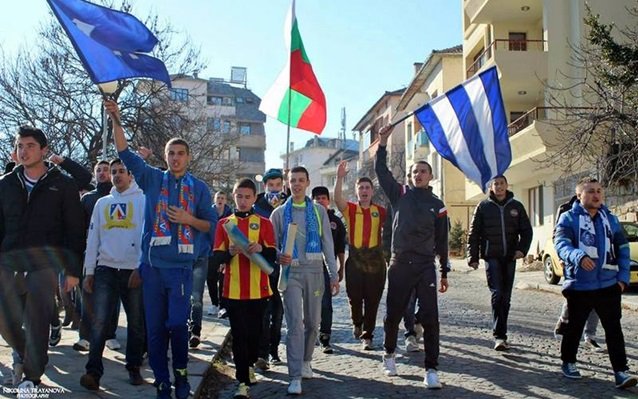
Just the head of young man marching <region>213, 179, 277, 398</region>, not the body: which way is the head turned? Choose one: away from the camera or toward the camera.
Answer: toward the camera

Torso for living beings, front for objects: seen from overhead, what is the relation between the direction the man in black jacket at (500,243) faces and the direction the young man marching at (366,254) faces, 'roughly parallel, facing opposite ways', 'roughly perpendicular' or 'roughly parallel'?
roughly parallel

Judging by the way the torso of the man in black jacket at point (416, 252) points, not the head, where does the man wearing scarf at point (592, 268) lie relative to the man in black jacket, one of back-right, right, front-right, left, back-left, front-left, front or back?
left

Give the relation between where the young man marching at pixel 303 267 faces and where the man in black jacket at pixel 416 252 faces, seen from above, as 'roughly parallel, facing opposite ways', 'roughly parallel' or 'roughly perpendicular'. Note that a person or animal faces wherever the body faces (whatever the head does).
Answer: roughly parallel

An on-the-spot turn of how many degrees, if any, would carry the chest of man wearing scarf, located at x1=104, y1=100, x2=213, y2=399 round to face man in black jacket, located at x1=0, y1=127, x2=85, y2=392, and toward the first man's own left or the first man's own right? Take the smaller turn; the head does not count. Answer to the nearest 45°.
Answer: approximately 90° to the first man's own right

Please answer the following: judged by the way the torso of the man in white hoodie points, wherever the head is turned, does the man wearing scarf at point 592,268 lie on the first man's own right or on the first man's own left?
on the first man's own left

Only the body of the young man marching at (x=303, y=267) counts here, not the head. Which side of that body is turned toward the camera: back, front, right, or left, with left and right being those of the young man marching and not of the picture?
front

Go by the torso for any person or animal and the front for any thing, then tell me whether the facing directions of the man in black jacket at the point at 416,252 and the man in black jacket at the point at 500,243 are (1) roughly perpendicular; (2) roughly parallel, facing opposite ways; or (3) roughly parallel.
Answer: roughly parallel

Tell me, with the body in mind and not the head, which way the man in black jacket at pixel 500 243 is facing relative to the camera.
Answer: toward the camera

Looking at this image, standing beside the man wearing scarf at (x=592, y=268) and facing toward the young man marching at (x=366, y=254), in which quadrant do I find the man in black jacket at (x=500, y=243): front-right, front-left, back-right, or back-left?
front-right

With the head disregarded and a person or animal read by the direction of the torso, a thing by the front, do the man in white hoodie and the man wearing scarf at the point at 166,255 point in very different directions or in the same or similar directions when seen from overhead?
same or similar directions

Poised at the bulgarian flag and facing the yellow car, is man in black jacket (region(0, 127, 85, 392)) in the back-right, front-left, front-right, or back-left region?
back-right

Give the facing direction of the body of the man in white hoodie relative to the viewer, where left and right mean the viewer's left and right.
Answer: facing the viewer

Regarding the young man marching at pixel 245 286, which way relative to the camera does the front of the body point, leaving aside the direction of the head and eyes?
toward the camera
